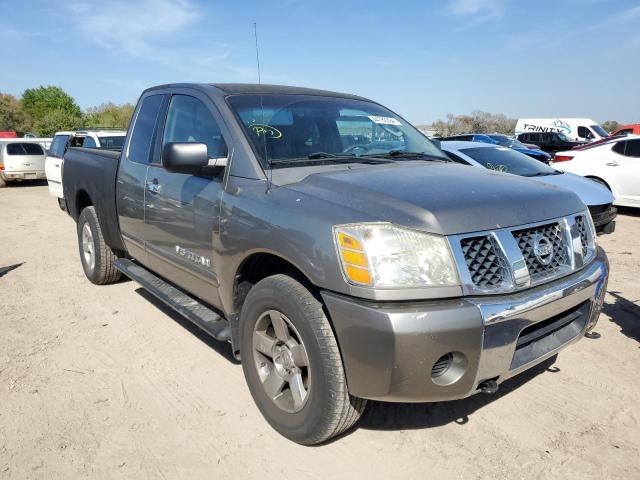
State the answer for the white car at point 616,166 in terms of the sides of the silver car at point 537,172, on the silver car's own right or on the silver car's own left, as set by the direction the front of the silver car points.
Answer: on the silver car's own left

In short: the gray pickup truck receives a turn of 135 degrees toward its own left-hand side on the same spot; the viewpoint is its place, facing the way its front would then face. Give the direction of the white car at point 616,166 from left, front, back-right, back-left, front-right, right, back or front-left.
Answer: front-right

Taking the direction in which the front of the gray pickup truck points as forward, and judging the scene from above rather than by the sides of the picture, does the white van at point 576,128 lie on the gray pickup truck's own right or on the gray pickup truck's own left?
on the gray pickup truck's own left

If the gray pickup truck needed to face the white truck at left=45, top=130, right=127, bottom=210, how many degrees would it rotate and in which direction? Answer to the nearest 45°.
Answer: approximately 180°

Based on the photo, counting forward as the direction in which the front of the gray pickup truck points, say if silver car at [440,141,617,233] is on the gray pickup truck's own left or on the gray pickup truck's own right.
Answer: on the gray pickup truck's own left

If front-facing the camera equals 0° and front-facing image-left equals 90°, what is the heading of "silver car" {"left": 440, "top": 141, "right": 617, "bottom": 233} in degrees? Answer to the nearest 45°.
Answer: approximately 315°

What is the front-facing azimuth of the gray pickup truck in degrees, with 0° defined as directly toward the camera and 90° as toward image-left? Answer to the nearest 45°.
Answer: approximately 315°

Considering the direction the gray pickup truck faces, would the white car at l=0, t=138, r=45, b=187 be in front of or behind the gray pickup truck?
behind
